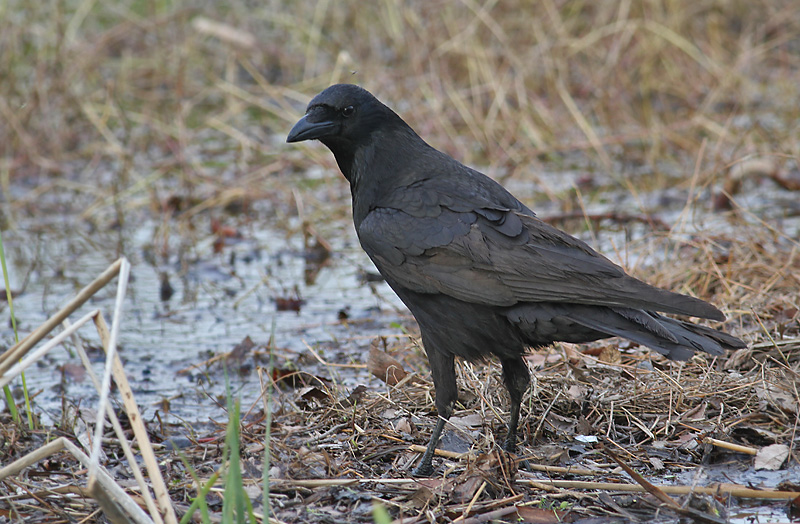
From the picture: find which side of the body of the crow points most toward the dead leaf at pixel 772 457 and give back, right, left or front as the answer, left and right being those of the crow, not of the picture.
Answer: back

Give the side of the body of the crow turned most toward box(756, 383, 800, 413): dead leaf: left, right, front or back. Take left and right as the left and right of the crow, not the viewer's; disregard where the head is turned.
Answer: back

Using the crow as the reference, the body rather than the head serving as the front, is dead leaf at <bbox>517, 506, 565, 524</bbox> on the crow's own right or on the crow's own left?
on the crow's own left

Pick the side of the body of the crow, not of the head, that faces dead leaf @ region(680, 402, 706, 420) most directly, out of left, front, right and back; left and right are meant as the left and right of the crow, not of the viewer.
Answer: back

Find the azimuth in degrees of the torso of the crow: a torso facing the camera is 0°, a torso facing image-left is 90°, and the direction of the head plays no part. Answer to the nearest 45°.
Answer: approximately 90°
